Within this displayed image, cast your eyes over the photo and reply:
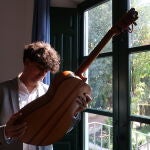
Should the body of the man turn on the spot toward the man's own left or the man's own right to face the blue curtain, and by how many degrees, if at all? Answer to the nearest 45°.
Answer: approximately 135° to the man's own left

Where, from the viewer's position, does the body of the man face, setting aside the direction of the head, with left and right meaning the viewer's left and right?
facing the viewer and to the right of the viewer

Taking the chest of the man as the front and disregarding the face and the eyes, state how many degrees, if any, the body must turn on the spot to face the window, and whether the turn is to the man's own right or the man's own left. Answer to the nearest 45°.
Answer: approximately 90° to the man's own left

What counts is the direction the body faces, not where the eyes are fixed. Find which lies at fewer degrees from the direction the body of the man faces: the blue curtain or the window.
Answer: the window

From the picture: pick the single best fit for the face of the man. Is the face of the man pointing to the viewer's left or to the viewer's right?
to the viewer's right
